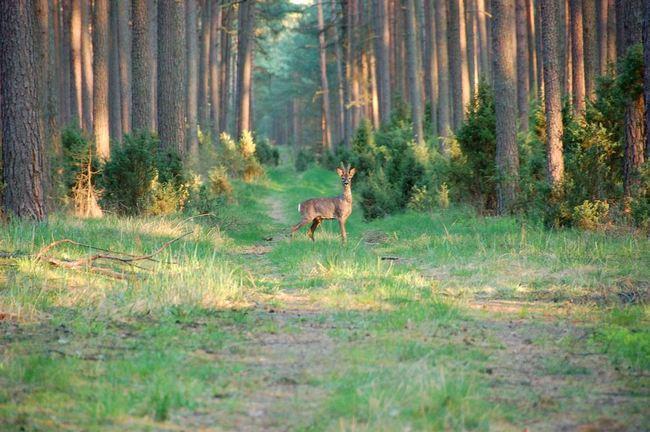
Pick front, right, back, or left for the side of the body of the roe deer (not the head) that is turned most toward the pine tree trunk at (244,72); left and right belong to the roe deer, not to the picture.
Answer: left

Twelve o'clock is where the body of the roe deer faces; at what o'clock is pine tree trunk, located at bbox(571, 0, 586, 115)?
The pine tree trunk is roughly at 10 o'clock from the roe deer.

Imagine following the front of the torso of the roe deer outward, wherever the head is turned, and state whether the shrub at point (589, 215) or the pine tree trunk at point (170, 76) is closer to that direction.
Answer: the shrub

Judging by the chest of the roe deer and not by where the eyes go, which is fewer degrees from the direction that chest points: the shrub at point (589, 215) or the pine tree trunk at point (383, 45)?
the shrub

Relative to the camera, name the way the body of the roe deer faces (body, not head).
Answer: to the viewer's right

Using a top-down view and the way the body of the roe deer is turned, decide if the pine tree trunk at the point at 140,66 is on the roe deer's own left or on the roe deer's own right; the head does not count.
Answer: on the roe deer's own left

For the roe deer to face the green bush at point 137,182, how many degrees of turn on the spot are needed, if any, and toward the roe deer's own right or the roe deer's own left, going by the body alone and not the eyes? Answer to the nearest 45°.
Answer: approximately 135° to the roe deer's own left
